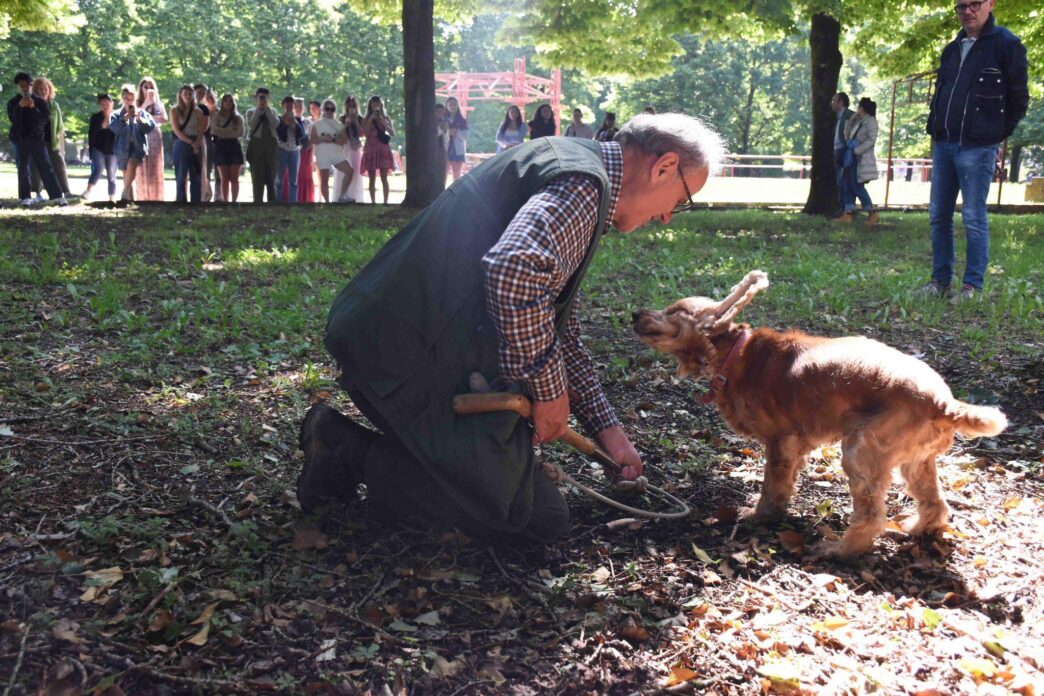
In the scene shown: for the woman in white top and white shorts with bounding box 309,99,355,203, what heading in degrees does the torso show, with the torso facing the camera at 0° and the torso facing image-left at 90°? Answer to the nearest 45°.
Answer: approximately 0°

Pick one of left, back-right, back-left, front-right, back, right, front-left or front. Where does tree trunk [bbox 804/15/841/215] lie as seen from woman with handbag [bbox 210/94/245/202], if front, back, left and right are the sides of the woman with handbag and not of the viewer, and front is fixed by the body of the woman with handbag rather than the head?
left

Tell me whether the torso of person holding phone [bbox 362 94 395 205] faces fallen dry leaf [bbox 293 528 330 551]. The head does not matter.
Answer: yes

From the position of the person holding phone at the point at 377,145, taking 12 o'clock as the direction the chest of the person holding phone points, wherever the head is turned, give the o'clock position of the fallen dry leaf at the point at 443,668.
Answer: The fallen dry leaf is roughly at 12 o'clock from the person holding phone.

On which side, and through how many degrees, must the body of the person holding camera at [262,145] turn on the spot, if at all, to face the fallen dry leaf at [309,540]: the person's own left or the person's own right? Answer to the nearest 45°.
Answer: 0° — they already face it

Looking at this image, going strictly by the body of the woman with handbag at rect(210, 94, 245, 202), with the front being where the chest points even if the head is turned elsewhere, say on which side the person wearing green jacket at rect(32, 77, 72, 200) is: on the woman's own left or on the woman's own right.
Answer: on the woman's own right

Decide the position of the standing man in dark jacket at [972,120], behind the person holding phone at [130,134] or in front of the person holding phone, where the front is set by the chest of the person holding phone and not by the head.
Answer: in front

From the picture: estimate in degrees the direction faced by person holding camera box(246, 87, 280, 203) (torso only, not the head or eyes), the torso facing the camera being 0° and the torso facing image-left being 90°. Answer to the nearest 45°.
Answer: approximately 0°

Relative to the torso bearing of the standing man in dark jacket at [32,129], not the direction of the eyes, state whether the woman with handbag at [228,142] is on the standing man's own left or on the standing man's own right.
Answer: on the standing man's own left

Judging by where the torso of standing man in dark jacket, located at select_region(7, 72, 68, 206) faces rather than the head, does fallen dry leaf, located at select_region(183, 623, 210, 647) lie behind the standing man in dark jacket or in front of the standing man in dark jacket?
in front

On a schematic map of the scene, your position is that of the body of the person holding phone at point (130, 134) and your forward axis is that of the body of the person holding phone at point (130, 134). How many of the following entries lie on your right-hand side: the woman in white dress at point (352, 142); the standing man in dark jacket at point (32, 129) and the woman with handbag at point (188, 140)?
1

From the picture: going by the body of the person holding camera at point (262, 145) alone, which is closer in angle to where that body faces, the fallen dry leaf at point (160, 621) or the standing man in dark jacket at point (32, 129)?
the fallen dry leaf
